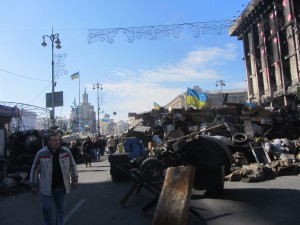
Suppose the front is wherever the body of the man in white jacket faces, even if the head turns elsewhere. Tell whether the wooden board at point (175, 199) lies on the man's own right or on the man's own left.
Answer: on the man's own left

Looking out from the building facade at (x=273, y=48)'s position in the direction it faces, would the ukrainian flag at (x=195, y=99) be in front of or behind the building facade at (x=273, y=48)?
in front

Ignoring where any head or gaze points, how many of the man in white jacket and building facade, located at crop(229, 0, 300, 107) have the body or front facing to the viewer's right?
0

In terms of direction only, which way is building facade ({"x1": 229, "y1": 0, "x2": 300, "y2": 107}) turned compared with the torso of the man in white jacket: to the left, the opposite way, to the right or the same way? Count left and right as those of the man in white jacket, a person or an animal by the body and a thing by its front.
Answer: to the right

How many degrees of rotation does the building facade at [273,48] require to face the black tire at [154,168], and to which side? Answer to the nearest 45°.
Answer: approximately 45° to its left

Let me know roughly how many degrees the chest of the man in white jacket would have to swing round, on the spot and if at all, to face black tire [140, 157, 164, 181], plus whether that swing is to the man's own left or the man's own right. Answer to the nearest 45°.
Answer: approximately 135° to the man's own left

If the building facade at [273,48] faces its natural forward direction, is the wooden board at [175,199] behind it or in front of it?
in front

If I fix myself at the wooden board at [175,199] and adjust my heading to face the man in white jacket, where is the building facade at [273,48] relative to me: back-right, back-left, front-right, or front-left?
back-right

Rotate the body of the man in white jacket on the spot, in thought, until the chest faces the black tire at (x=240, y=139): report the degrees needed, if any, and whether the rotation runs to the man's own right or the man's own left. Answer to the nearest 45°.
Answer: approximately 135° to the man's own left

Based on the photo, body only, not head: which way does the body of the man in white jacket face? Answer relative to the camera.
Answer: toward the camera

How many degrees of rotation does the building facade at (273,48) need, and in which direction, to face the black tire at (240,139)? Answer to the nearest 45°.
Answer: approximately 45° to its left

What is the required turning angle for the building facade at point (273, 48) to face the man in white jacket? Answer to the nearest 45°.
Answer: approximately 45° to its left
